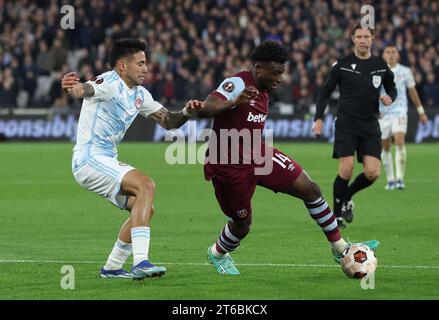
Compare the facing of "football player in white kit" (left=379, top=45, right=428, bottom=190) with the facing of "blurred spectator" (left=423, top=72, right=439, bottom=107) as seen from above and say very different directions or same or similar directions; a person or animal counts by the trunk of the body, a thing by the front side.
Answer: same or similar directions

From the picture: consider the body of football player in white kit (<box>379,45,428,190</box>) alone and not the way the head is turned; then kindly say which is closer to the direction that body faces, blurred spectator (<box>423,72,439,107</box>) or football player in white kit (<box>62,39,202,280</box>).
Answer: the football player in white kit

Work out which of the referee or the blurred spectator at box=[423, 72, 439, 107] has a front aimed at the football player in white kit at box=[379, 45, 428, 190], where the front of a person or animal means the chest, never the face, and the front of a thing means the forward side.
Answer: the blurred spectator

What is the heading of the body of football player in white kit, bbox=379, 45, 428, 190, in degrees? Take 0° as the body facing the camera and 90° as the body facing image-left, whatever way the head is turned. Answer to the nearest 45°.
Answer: approximately 0°

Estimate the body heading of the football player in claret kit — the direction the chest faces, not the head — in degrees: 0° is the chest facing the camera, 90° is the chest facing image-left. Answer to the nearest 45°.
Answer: approximately 315°

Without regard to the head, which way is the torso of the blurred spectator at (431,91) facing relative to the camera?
toward the camera

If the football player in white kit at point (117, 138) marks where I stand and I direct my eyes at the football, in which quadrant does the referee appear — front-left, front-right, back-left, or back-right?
front-left

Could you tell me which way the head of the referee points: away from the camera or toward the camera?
toward the camera

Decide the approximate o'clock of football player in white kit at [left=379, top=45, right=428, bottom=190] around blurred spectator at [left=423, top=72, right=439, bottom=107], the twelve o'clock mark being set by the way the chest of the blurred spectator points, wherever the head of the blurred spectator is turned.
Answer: The football player in white kit is roughly at 12 o'clock from the blurred spectator.

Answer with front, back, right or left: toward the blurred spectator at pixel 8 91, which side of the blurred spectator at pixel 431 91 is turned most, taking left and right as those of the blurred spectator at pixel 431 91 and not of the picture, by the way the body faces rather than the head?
right

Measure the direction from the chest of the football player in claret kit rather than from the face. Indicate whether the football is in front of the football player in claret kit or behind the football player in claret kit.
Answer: in front

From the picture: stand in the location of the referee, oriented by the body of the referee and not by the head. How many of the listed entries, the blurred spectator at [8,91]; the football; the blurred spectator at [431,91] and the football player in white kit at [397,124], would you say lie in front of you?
1

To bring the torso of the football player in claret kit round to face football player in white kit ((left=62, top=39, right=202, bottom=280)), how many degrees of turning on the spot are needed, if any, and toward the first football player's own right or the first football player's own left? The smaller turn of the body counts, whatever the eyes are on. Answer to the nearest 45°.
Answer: approximately 135° to the first football player's own right

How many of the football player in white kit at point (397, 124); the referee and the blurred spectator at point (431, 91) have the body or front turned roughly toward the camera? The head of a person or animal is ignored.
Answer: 3
